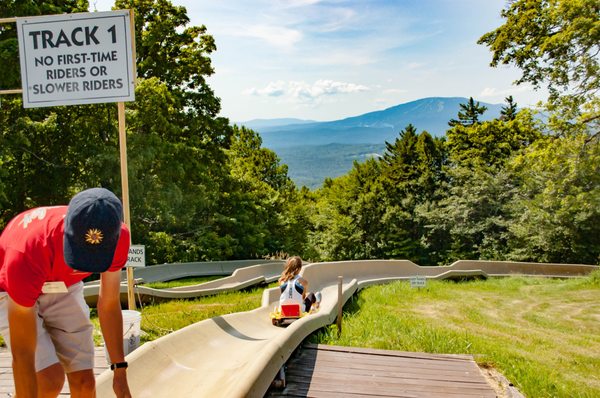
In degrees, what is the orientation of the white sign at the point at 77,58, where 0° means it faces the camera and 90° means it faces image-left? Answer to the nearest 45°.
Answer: approximately 0°

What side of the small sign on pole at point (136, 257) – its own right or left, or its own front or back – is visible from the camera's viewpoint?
front

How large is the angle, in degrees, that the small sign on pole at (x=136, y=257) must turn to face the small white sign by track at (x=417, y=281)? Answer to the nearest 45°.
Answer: approximately 135° to its left

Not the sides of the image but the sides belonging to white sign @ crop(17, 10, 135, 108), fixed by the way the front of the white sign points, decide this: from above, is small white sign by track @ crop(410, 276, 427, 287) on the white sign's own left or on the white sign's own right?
on the white sign's own left

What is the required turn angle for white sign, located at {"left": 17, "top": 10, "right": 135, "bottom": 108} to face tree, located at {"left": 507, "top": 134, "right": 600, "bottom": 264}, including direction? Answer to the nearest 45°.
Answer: approximately 135° to its left

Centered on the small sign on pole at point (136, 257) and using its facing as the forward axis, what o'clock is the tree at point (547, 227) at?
The tree is roughly at 8 o'clock from the small sign on pole.

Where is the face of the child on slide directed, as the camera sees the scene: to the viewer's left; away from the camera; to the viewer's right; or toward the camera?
away from the camera

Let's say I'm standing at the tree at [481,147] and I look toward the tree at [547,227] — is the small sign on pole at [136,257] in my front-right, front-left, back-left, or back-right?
front-right
